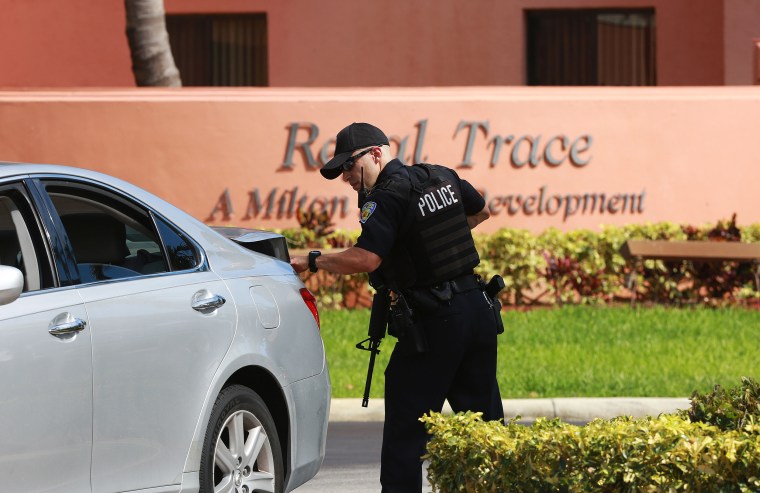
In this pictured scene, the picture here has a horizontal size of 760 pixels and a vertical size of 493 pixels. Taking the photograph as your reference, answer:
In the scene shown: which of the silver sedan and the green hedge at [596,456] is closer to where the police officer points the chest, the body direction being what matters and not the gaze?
the silver sedan

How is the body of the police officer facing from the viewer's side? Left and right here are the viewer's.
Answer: facing away from the viewer and to the left of the viewer

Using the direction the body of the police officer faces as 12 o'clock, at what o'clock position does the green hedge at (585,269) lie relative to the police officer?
The green hedge is roughly at 2 o'clock from the police officer.

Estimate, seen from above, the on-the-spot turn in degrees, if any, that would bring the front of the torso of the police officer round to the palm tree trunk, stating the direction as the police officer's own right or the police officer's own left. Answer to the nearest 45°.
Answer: approximately 45° to the police officer's own right

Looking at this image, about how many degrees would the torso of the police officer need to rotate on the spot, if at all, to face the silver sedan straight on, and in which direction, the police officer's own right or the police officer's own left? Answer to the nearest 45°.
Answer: approximately 90° to the police officer's own left

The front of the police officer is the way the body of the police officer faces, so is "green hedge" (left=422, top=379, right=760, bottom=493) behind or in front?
behind
